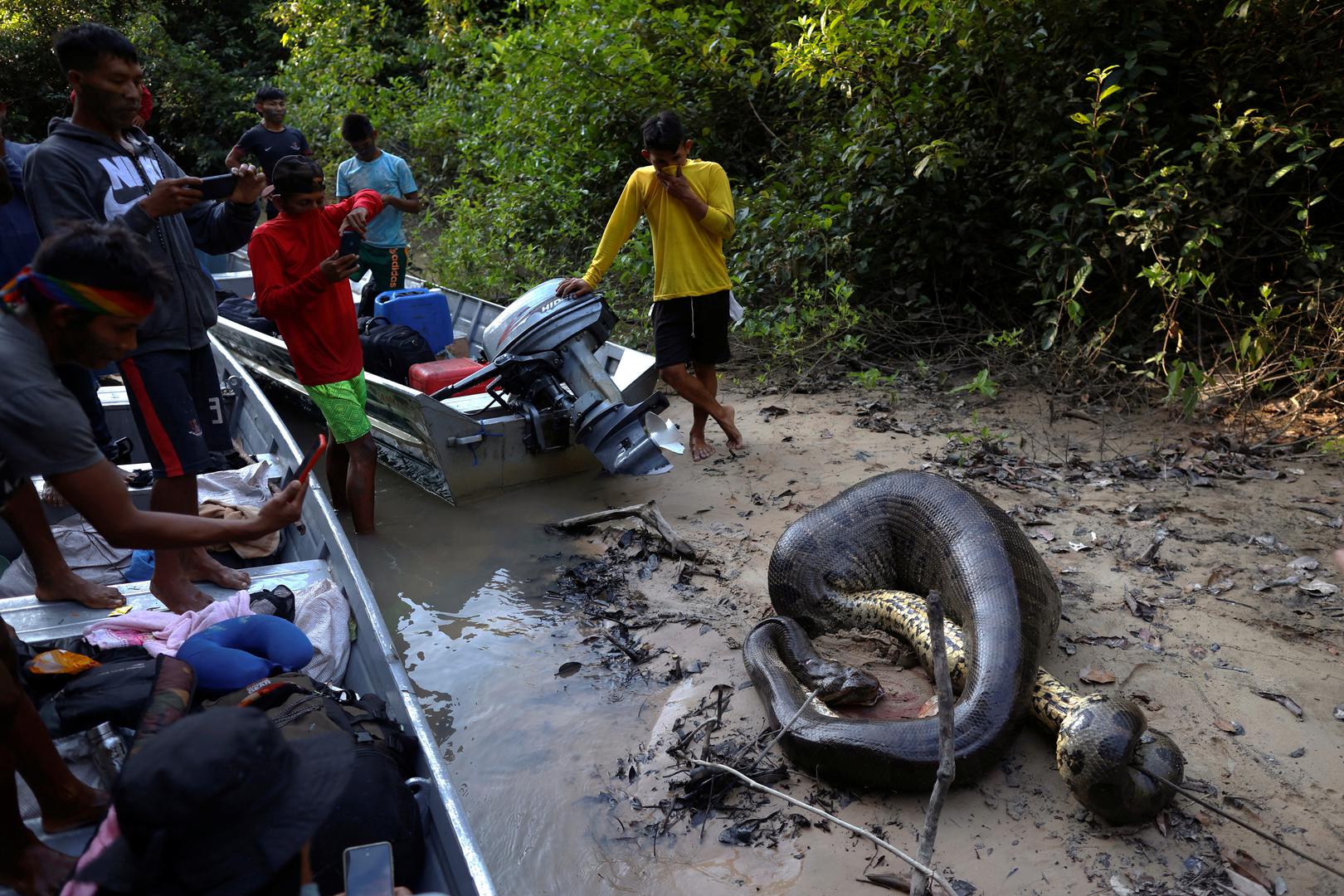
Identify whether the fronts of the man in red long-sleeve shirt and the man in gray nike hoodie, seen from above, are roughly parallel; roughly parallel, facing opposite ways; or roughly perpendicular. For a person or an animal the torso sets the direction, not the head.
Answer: roughly parallel

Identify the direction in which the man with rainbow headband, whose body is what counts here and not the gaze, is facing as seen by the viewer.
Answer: to the viewer's right

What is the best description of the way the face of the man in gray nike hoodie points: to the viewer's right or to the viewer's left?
to the viewer's right

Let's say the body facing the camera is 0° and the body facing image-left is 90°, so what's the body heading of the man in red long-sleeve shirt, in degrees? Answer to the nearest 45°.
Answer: approximately 315°

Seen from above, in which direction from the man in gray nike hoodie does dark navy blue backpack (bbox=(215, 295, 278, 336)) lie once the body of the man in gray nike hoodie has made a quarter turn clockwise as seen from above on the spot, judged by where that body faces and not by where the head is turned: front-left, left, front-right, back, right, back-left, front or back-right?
back-right

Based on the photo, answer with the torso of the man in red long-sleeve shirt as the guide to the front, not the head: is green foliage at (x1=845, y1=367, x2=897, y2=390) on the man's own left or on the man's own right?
on the man's own left

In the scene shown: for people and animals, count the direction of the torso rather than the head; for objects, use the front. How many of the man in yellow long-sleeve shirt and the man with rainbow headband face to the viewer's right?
1

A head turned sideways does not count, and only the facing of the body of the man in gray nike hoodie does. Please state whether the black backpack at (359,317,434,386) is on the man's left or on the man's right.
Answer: on the man's left

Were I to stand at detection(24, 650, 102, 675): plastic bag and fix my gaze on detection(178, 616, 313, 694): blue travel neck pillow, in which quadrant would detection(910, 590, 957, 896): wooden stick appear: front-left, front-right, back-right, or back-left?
front-right

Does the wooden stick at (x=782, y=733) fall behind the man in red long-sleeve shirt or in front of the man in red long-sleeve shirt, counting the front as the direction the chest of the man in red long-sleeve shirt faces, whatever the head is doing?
in front

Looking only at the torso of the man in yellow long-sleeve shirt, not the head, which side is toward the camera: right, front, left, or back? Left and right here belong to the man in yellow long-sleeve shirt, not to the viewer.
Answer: front

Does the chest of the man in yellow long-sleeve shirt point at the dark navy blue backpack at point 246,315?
no

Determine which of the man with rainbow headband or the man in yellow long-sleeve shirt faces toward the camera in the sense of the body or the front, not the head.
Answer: the man in yellow long-sleeve shirt

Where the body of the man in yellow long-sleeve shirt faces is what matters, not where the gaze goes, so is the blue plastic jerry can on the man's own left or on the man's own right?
on the man's own right

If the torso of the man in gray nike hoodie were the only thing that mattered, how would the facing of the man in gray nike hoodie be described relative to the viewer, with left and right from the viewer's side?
facing the viewer and to the right of the viewer

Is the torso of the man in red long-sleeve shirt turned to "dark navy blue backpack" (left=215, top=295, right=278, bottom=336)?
no

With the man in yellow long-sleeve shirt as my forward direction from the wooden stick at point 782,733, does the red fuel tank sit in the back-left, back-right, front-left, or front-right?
front-left
